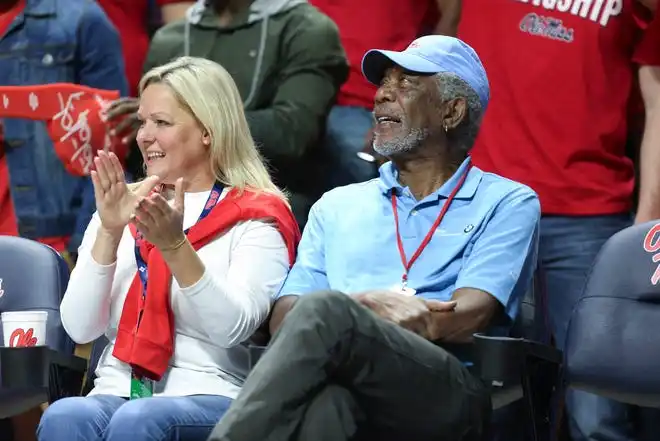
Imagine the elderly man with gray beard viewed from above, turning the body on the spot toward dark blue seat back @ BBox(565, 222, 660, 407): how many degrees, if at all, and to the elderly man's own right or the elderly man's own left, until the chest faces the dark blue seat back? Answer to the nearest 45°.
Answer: approximately 135° to the elderly man's own left

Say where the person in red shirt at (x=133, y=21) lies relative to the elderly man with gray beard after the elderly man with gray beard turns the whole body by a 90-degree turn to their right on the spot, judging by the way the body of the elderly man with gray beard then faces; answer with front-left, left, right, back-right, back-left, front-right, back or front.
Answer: front

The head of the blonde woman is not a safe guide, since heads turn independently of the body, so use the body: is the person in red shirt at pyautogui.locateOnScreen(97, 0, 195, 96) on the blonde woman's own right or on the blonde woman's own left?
on the blonde woman's own right

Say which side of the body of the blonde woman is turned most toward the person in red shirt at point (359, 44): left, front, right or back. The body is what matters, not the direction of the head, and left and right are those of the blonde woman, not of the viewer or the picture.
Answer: back

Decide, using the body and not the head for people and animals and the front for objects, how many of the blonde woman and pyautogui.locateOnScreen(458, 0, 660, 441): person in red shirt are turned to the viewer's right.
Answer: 0

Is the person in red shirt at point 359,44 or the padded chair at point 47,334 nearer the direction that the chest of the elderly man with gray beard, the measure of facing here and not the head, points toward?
the padded chair

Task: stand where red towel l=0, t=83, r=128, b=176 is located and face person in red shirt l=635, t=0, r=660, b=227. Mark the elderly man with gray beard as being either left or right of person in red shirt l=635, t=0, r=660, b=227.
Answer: right

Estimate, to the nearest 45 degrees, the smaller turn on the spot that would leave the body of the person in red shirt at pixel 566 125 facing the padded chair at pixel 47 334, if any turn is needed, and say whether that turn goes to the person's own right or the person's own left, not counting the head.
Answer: approximately 45° to the person's own right

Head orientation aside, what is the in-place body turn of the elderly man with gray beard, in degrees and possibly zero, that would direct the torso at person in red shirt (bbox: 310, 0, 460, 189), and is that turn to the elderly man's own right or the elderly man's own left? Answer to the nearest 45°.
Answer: approximately 135° to the elderly man's own right
